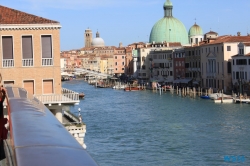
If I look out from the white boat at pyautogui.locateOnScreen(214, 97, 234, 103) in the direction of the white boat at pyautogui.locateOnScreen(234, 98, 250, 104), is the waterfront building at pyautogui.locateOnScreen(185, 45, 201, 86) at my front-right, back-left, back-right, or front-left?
back-left

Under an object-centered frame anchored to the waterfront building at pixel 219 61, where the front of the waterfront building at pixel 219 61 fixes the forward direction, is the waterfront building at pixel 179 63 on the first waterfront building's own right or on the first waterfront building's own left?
on the first waterfront building's own right

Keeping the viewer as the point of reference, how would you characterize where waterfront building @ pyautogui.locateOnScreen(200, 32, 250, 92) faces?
facing the viewer and to the left of the viewer

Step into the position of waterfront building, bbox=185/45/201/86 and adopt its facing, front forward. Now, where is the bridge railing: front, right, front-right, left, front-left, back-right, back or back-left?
front-left

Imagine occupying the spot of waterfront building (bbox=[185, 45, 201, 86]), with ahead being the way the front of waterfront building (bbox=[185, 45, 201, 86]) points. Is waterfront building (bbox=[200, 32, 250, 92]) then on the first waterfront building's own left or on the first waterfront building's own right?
on the first waterfront building's own left

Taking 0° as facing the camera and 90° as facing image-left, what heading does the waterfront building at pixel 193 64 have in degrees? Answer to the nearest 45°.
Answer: approximately 45°

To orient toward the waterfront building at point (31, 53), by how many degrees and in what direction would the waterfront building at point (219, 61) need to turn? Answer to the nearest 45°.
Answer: approximately 45° to its left

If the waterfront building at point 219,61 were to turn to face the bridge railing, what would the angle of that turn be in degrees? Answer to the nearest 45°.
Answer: approximately 45° to its left

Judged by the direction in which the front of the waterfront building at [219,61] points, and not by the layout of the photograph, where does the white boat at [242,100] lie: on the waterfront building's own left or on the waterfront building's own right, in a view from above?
on the waterfront building's own left

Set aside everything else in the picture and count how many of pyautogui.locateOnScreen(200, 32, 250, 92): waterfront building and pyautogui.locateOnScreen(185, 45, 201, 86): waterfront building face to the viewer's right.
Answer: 0

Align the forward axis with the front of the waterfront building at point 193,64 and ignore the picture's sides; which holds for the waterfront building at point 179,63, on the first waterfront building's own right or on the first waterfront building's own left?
on the first waterfront building's own right
